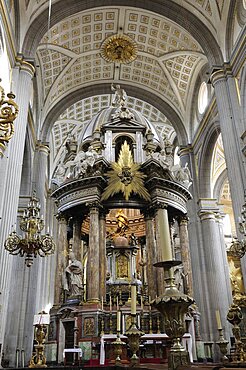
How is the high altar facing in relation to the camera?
toward the camera

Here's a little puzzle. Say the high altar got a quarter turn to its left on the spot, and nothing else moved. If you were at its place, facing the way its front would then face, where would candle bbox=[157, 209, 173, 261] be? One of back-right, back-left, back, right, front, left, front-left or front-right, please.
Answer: right

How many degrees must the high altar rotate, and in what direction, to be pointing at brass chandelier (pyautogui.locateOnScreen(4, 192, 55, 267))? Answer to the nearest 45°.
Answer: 0° — it already faces it
